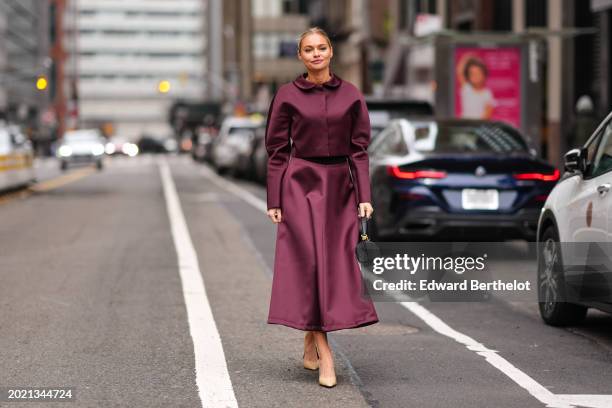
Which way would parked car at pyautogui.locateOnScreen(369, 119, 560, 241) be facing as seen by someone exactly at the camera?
facing away from the viewer

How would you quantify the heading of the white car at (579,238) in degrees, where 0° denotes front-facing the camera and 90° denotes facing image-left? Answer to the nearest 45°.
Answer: approximately 135°

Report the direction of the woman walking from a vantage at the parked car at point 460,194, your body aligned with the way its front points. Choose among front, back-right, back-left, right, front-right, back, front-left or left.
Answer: back

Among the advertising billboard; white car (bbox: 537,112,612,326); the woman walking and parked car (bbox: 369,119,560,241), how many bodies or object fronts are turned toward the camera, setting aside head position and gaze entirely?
2

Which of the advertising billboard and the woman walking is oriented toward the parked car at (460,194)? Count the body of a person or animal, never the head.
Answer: the advertising billboard

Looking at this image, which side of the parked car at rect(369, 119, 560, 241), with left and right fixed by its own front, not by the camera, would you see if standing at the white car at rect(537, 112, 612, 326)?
back

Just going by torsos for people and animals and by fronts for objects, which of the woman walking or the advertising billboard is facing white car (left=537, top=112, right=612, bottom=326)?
the advertising billboard

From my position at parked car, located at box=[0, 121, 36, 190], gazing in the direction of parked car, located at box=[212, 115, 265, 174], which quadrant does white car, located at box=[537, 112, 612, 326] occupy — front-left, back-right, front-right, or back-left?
back-right

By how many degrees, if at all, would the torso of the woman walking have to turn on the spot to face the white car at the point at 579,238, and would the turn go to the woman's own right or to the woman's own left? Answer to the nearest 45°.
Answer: approximately 135° to the woman's own left

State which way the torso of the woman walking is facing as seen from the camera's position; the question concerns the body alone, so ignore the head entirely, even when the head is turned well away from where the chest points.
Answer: toward the camera

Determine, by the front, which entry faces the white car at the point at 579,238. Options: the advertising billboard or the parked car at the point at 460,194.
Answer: the advertising billboard

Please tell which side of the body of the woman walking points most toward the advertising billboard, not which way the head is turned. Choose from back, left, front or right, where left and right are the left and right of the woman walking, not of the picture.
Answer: back

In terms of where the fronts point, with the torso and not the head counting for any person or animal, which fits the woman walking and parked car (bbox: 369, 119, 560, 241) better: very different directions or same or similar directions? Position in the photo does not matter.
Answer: very different directions
